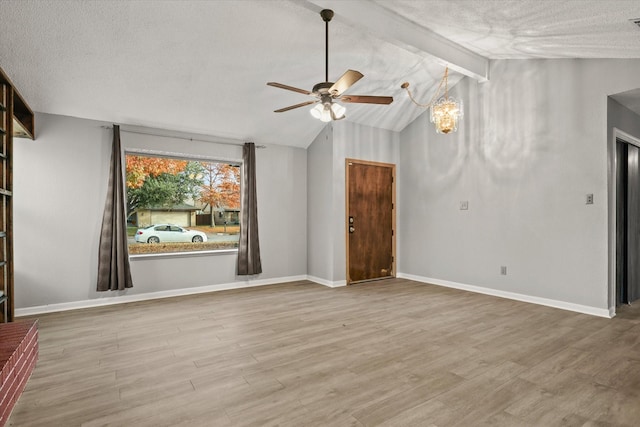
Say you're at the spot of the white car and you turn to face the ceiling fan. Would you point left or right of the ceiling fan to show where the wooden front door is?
left

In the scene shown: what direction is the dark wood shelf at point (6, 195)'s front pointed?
to the viewer's right

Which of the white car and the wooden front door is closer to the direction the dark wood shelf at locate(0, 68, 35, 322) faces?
the wooden front door

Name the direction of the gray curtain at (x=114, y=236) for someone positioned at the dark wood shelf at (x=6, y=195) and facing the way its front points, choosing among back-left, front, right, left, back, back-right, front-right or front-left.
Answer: front-left

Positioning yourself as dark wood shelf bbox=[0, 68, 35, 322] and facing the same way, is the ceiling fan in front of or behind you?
in front

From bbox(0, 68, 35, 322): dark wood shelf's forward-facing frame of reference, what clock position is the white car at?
The white car is roughly at 9 o'clock from the dark wood shelf.
